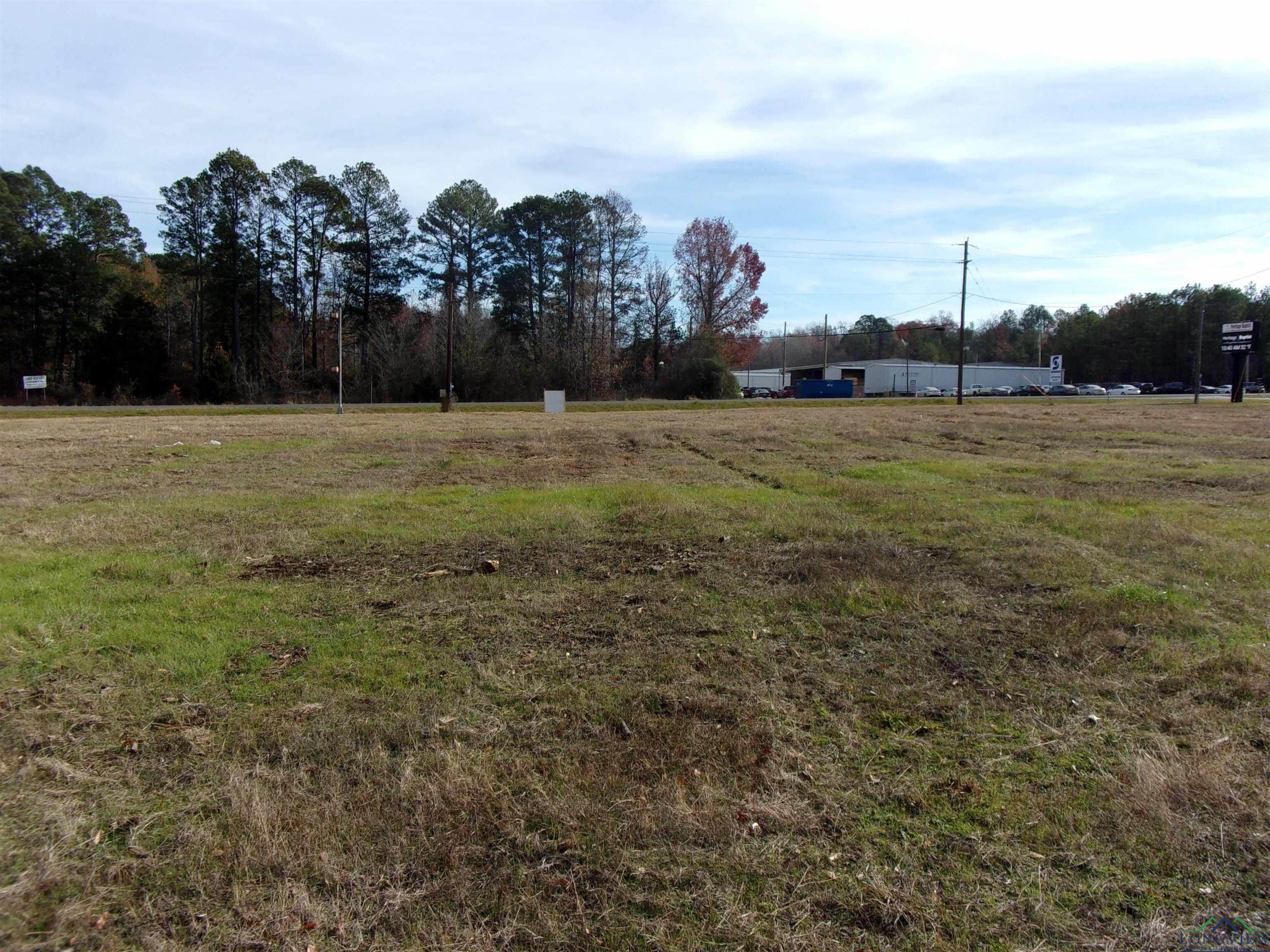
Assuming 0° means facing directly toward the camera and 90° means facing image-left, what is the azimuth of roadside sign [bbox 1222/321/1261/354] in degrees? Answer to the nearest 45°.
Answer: approximately 45°
